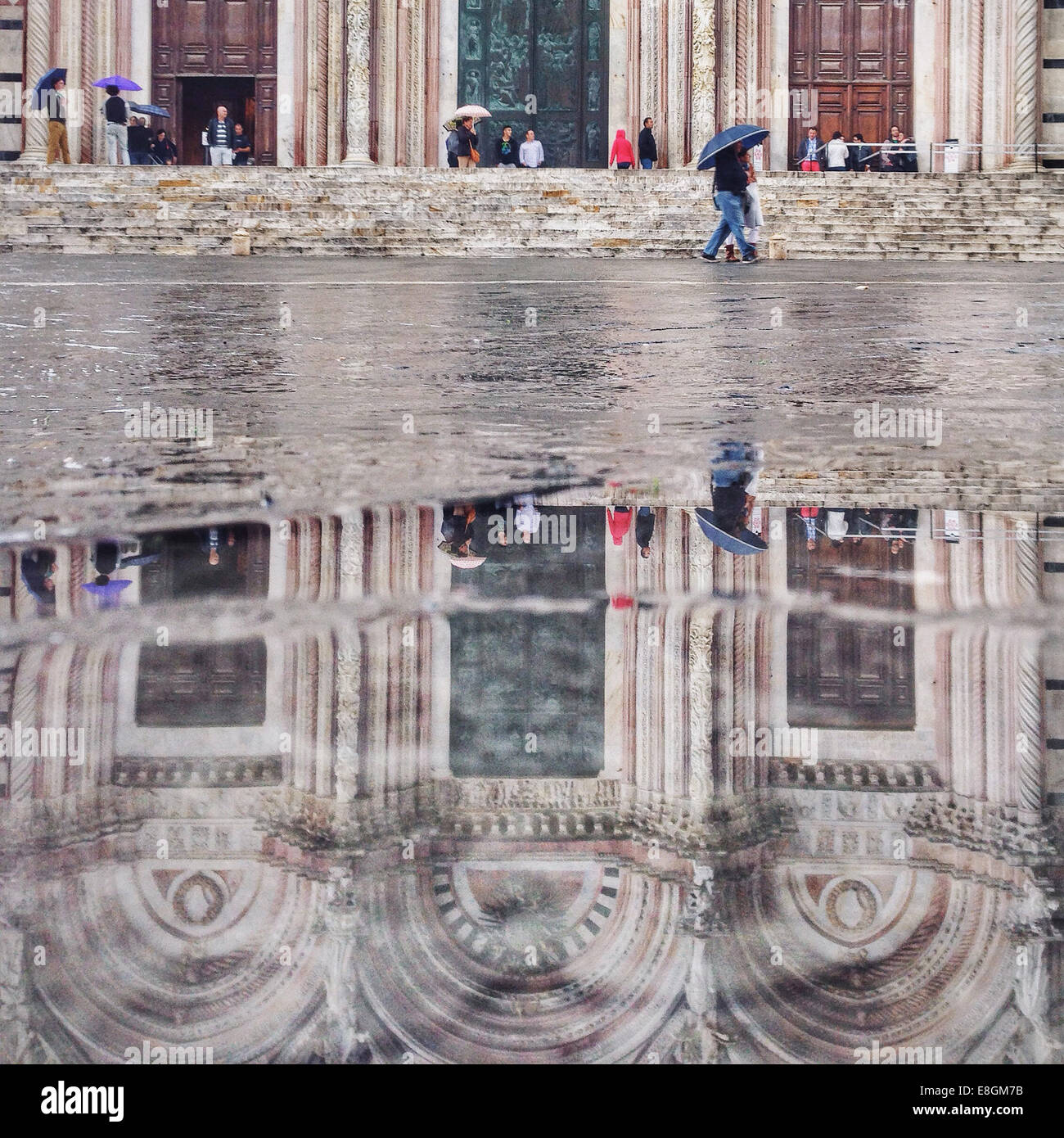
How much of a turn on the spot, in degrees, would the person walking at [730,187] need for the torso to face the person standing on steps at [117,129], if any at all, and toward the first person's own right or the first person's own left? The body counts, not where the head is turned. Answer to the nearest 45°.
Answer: approximately 135° to the first person's own left

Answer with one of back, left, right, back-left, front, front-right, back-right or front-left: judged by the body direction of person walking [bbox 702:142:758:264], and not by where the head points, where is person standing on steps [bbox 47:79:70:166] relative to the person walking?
back-left

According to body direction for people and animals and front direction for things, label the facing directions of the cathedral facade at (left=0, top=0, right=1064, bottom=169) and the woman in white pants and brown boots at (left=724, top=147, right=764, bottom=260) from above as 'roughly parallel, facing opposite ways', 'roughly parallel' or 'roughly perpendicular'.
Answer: roughly perpendicular

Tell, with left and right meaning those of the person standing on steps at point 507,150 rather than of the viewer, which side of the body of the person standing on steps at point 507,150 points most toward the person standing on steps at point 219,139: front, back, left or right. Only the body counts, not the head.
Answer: right

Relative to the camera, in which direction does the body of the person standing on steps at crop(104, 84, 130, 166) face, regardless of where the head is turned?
away from the camera

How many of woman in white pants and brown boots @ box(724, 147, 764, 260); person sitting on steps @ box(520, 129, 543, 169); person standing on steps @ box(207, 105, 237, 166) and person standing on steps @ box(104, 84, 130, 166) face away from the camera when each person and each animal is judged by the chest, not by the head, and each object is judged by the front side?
1

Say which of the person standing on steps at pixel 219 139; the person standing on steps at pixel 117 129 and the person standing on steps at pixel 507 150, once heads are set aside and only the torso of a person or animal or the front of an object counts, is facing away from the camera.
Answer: the person standing on steps at pixel 117 129

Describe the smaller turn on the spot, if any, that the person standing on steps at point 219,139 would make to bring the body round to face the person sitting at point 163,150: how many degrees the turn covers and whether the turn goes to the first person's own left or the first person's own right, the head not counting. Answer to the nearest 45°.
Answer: approximately 90° to the first person's own right

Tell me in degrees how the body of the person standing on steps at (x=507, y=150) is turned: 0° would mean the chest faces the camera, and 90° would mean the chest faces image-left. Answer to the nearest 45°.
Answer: approximately 0°

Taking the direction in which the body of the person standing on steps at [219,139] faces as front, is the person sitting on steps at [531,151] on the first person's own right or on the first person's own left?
on the first person's own left
